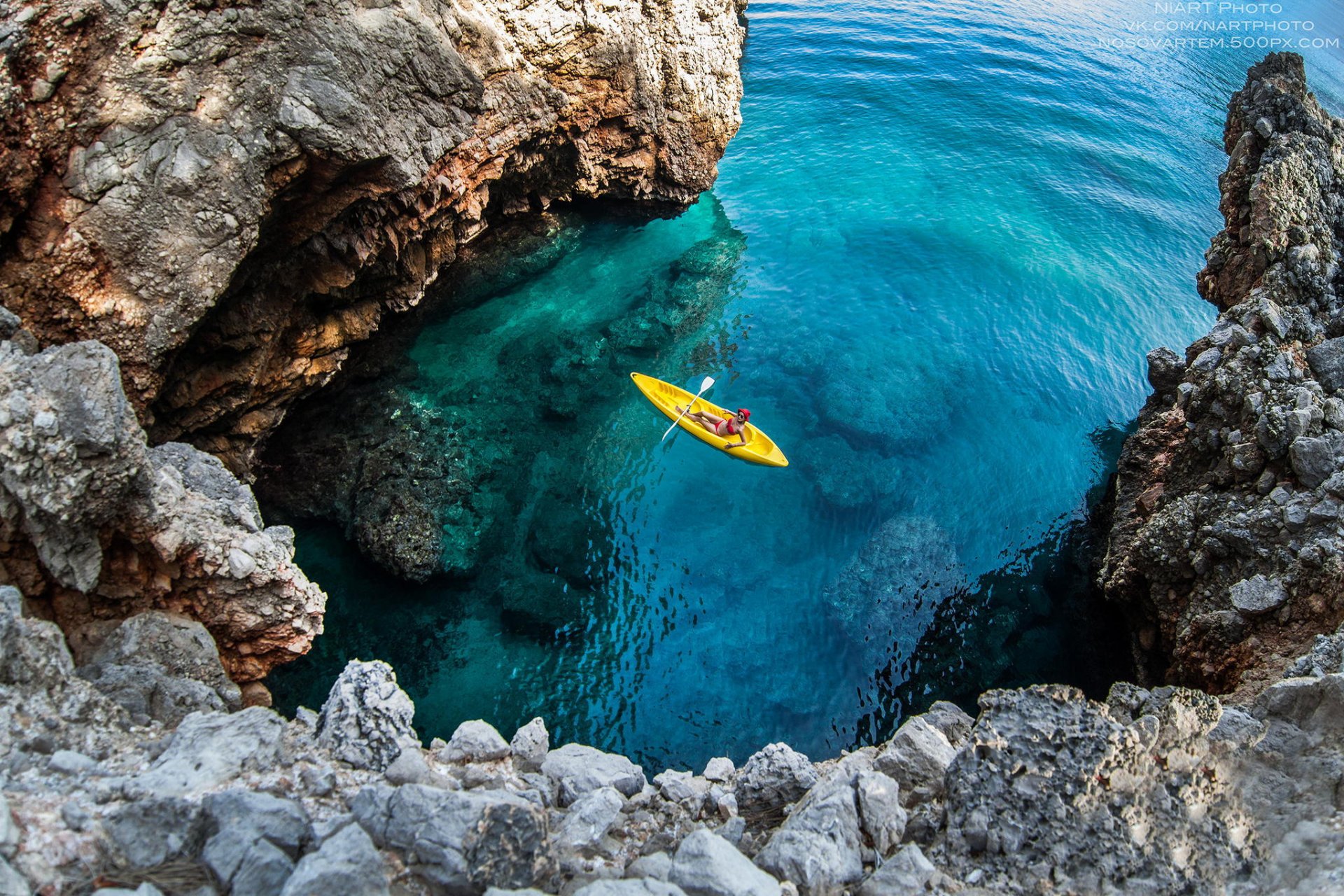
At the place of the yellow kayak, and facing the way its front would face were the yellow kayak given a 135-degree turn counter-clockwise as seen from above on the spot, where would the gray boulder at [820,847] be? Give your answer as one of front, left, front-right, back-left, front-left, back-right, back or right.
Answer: front

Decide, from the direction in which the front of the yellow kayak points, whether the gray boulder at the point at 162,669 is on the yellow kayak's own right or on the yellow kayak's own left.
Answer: on the yellow kayak's own left

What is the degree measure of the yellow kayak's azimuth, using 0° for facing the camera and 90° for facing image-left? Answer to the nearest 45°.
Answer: approximately 135°

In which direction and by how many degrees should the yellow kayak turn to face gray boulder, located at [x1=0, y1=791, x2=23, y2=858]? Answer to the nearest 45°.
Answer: approximately 135° to its left

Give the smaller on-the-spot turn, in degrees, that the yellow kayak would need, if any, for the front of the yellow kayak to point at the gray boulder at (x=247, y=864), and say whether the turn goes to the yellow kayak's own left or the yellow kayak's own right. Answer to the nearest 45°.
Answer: approximately 135° to the yellow kayak's own left

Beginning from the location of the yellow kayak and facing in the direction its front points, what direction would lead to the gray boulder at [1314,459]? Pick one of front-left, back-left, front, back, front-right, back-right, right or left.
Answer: back

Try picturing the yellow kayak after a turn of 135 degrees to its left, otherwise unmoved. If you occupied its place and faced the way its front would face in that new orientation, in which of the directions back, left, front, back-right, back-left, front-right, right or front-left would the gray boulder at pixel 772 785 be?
front

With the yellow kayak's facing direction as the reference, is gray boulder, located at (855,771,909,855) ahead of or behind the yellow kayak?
behind

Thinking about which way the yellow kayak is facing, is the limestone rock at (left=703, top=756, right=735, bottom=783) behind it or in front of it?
behind

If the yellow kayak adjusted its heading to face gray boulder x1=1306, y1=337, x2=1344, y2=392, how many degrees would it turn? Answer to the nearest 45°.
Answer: approximately 180°

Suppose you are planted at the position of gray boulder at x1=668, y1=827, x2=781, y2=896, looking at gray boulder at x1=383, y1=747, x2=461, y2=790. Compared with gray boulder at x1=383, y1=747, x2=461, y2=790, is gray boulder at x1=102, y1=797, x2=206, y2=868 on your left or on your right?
left

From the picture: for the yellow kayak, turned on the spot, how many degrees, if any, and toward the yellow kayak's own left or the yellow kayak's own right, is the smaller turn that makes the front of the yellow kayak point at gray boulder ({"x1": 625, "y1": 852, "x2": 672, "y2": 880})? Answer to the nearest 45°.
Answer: approximately 135° to the yellow kayak's own left
